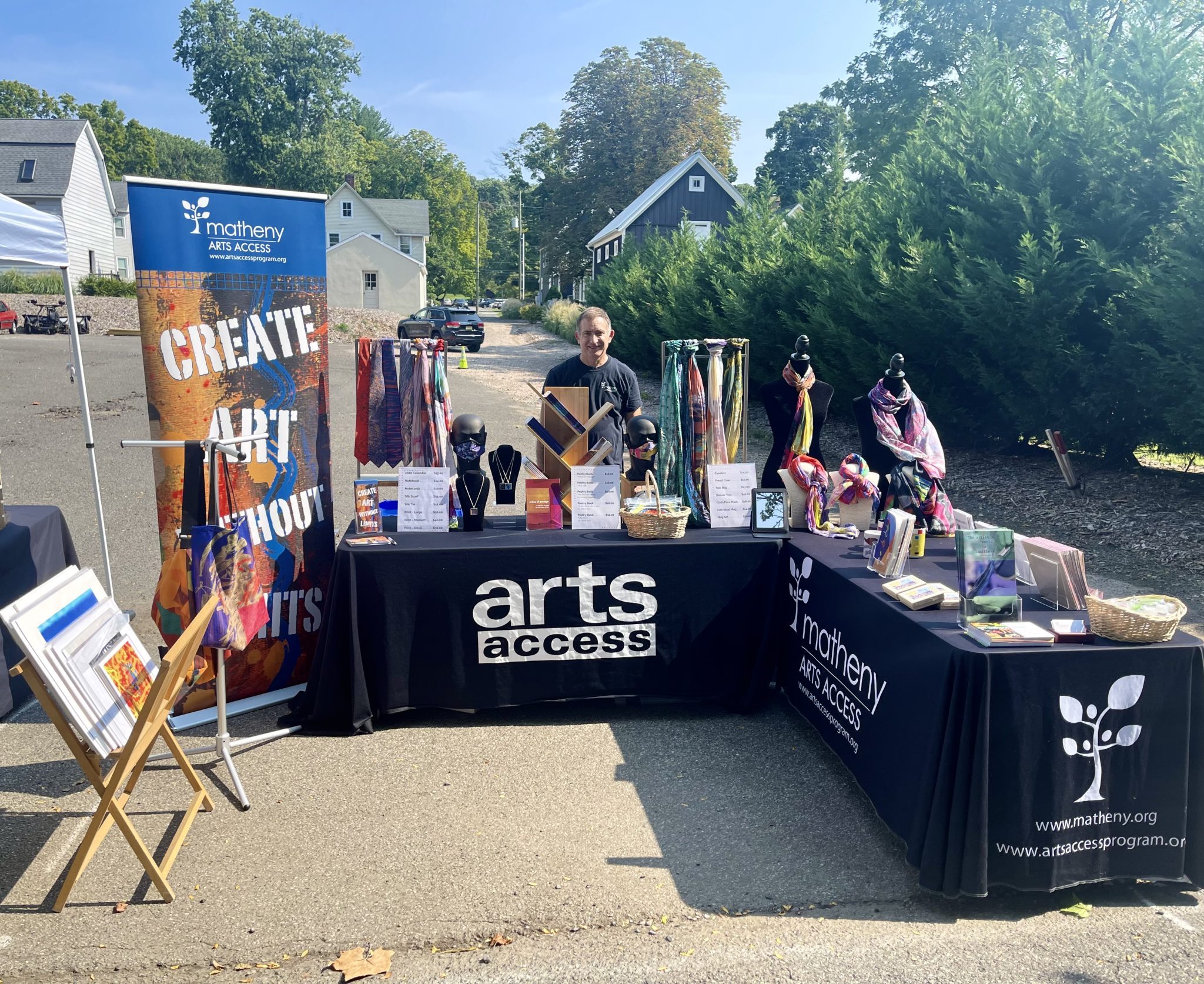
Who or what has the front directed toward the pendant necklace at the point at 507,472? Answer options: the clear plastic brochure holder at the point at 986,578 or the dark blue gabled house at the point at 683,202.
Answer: the dark blue gabled house

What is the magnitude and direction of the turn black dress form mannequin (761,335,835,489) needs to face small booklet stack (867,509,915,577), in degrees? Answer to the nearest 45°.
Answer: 0° — it already faces it

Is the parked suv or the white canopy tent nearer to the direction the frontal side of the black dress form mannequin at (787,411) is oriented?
the white canopy tent

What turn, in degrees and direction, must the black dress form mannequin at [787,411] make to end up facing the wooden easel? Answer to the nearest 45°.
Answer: approximately 45° to its right
